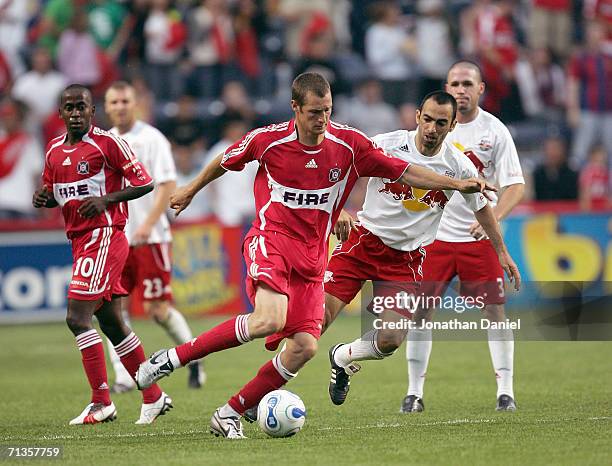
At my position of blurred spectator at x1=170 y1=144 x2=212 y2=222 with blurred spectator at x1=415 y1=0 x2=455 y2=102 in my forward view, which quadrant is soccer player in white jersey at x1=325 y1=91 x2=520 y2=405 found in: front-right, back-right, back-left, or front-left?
back-right

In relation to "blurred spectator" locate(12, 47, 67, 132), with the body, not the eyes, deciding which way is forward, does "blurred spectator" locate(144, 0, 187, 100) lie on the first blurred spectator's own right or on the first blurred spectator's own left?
on the first blurred spectator's own left

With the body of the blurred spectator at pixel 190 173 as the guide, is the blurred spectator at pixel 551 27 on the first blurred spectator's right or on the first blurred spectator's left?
on the first blurred spectator's left

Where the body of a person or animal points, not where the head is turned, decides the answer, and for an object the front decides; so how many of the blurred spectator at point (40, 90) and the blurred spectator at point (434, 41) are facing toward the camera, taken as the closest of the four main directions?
2
